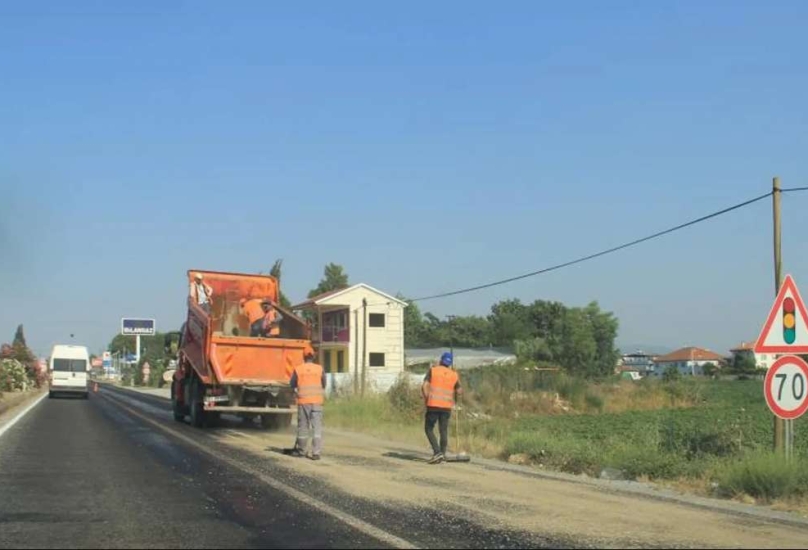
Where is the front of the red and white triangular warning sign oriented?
toward the camera

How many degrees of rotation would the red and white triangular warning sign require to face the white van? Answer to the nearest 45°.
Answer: approximately 135° to its right

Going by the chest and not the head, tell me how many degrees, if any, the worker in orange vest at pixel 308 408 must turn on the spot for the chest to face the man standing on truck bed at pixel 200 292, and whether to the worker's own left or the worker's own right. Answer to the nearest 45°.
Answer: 0° — they already face them

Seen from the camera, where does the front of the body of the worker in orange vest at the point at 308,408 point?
away from the camera

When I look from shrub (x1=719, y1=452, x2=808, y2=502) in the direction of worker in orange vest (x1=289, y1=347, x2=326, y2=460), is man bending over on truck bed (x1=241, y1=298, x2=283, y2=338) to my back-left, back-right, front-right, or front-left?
front-right

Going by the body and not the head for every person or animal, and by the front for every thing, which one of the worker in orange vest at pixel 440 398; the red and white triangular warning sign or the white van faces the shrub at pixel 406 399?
the worker in orange vest
